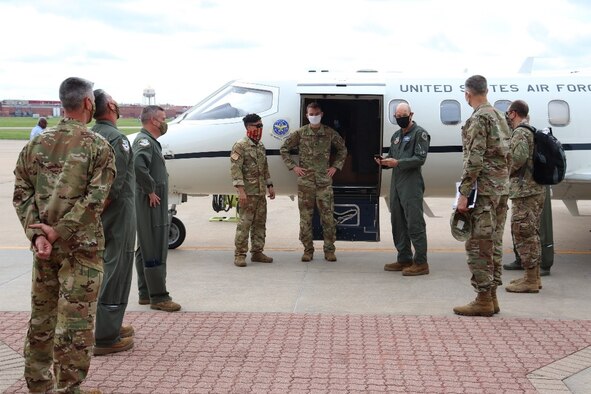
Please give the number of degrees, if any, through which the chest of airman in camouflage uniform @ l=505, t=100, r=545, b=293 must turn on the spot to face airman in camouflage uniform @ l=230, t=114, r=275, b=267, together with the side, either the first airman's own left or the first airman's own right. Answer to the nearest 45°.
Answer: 0° — they already face them

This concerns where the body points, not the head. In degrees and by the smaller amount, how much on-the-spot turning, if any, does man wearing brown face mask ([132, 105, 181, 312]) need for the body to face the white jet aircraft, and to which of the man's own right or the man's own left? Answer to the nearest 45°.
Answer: approximately 45° to the man's own left

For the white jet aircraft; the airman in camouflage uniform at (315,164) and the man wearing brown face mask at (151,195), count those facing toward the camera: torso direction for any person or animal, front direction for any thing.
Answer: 1

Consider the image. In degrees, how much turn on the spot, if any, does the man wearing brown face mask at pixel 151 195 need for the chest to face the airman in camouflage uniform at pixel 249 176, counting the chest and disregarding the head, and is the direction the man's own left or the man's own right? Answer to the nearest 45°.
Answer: approximately 45° to the man's own left

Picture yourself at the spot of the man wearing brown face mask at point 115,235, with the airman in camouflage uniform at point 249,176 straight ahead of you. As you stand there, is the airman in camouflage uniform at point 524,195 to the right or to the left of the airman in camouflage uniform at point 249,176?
right

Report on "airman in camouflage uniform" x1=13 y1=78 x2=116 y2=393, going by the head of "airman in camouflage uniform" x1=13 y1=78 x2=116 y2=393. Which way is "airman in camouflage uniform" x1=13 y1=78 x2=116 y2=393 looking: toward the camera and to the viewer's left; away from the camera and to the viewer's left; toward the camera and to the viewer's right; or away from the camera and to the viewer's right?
away from the camera and to the viewer's right

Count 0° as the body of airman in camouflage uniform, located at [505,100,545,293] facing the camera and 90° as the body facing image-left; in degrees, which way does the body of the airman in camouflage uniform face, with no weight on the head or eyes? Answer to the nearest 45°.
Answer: approximately 90°

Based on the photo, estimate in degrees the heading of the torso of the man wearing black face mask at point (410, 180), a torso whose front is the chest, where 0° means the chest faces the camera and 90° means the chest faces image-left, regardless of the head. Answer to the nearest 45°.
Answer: approximately 45°

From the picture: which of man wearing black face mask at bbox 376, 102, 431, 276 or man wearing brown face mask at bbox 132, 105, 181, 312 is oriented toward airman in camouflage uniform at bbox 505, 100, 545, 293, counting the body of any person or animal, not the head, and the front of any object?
man wearing brown face mask at bbox 132, 105, 181, 312

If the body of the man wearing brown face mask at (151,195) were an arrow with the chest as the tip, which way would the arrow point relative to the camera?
to the viewer's right

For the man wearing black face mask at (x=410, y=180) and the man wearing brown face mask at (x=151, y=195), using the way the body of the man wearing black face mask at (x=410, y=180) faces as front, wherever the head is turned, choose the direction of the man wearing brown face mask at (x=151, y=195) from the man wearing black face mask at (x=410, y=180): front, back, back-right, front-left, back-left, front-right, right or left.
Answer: front

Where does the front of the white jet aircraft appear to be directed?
to the viewer's left

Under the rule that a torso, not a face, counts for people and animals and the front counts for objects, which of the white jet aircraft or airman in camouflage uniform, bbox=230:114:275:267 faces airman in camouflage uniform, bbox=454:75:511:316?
airman in camouflage uniform, bbox=230:114:275:267

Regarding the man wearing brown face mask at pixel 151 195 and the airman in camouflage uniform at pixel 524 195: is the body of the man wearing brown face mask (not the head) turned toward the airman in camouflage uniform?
yes

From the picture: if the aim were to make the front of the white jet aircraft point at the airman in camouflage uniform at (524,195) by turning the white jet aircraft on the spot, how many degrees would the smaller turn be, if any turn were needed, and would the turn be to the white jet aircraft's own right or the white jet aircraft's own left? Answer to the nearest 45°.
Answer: approximately 135° to the white jet aircraft's own left

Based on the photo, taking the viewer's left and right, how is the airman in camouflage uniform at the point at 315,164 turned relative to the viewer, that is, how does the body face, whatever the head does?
facing the viewer

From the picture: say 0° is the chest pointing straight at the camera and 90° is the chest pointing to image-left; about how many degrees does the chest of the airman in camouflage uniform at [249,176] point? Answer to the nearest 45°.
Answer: approximately 315°
